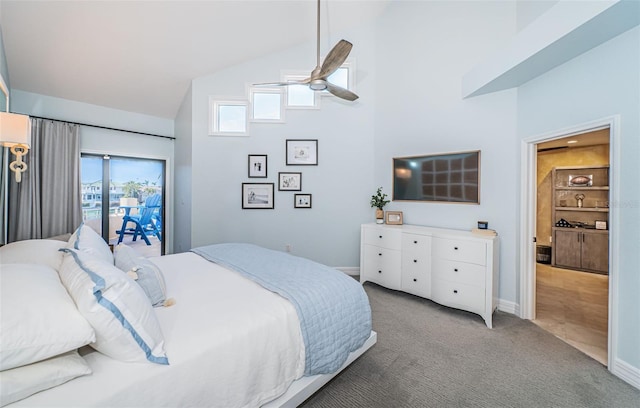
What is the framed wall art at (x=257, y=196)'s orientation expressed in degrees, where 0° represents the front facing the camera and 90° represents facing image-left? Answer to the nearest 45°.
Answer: approximately 0°

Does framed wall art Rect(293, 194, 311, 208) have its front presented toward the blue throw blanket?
yes

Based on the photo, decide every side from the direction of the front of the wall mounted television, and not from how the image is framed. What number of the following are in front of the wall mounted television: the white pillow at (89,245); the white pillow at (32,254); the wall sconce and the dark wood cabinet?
3

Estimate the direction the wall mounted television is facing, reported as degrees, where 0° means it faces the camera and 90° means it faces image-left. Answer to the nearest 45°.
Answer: approximately 45°

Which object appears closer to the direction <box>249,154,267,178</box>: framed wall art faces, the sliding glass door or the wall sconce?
the wall sconce
